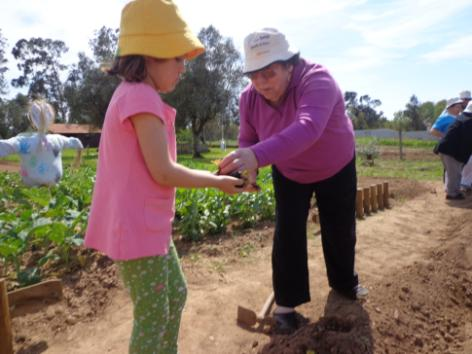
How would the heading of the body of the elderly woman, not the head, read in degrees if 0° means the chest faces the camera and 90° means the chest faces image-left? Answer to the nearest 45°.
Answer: approximately 45°

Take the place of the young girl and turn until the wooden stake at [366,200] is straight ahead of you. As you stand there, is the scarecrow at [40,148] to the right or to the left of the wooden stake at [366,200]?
left

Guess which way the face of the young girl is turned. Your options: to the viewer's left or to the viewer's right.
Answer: to the viewer's right

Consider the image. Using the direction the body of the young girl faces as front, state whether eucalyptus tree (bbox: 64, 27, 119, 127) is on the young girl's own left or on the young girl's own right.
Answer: on the young girl's own left

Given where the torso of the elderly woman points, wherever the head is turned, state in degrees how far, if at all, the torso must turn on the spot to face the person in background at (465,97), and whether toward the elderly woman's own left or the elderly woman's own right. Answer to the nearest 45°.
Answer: approximately 180°
